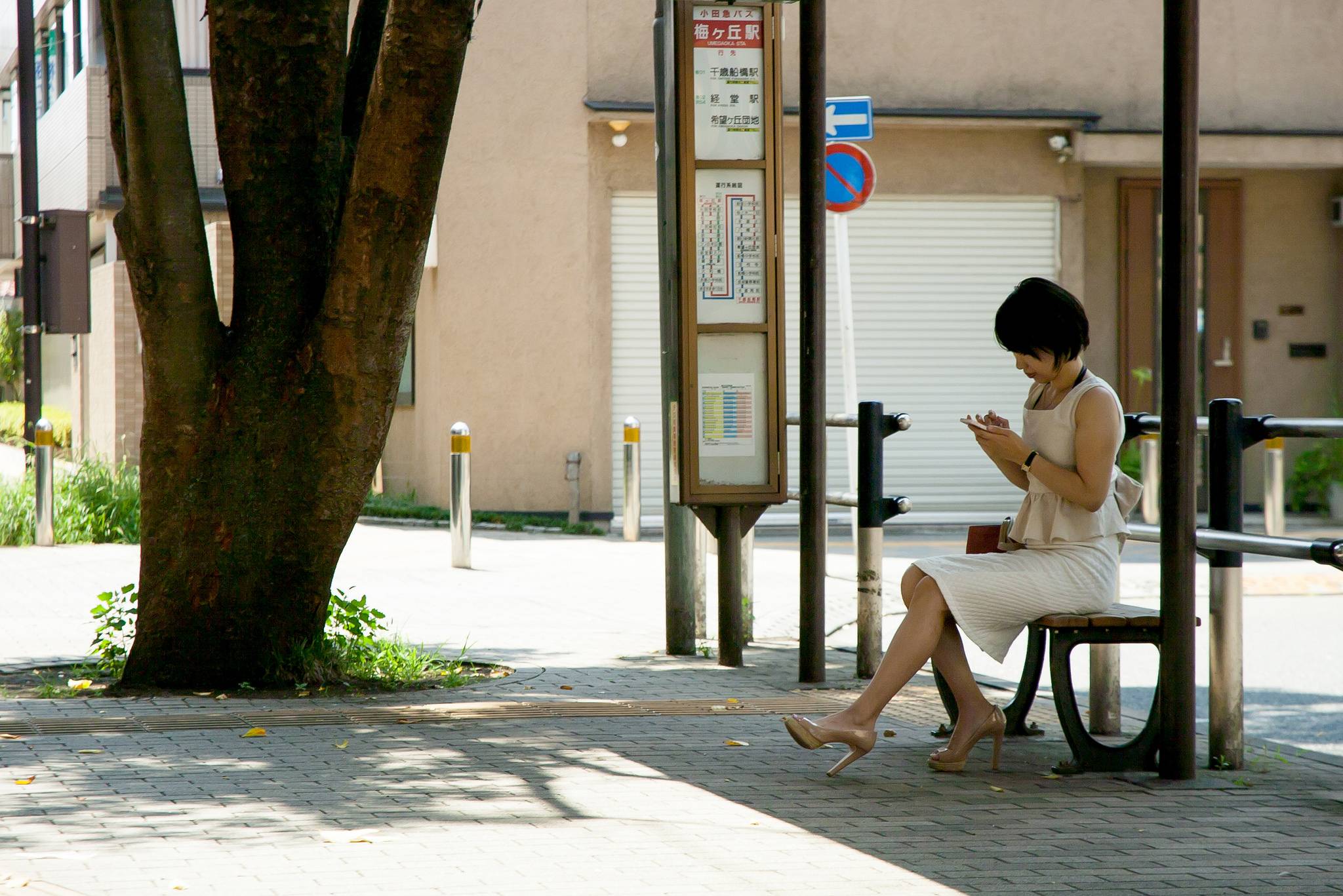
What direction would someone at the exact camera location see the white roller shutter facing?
facing the viewer

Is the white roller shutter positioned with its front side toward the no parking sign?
yes

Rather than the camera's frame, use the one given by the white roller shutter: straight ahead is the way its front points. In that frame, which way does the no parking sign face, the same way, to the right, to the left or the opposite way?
the same way

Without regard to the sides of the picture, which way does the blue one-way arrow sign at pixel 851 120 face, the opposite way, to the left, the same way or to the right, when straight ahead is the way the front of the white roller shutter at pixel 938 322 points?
the same way

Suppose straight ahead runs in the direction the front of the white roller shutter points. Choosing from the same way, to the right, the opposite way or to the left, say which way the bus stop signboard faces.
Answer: the same way

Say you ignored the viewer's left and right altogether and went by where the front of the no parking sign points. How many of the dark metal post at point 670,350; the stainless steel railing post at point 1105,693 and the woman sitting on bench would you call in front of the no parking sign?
3

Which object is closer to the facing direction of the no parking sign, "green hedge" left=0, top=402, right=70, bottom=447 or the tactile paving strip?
the tactile paving strip

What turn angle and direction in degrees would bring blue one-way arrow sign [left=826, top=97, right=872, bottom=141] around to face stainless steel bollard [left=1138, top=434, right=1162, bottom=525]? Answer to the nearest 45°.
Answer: approximately 135° to its left

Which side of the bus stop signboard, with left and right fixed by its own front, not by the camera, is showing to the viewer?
front

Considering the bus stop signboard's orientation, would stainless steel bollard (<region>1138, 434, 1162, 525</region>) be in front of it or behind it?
behind

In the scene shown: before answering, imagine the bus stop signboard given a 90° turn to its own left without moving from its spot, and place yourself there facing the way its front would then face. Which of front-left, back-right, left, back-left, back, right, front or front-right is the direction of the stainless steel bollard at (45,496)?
back-left

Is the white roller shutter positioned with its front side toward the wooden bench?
yes

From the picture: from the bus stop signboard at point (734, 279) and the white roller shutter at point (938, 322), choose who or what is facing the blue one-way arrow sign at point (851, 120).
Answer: the white roller shutter

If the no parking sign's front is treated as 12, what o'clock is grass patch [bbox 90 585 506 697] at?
The grass patch is roughly at 1 o'clock from the no parking sign.

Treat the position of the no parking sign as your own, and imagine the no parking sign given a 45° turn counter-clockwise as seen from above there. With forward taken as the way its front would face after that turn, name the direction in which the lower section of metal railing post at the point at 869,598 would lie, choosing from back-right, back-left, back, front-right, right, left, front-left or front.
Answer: front-right

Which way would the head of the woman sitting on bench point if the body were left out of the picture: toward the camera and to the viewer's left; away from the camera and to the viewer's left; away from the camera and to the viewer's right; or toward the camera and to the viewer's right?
toward the camera and to the viewer's left

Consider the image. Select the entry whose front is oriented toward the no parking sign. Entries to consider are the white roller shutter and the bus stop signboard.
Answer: the white roller shutter
